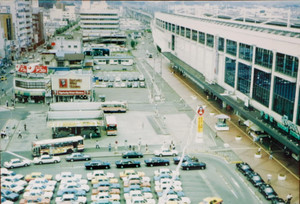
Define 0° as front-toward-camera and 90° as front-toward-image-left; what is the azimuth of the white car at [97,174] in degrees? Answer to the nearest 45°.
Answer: approximately 270°

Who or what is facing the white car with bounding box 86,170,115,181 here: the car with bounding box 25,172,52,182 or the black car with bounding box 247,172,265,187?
the car

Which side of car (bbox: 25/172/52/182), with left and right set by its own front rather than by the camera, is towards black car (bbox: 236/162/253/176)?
front

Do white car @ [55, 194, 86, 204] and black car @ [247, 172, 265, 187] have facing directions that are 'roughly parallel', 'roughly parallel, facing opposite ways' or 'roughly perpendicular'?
roughly perpendicular

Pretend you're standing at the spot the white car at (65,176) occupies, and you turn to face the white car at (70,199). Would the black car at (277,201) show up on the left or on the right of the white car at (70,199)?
left

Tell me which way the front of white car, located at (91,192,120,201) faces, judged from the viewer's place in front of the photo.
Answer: facing to the right of the viewer

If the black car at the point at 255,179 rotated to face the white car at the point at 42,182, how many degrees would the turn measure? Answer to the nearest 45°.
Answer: approximately 135° to its right
